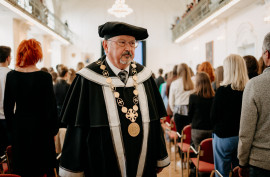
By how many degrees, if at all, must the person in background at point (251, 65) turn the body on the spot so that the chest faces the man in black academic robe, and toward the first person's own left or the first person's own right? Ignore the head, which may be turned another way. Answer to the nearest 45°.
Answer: approximately 135° to the first person's own left

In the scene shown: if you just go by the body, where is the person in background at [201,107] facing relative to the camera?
away from the camera

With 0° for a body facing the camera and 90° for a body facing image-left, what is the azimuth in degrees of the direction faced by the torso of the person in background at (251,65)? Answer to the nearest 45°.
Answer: approximately 180°

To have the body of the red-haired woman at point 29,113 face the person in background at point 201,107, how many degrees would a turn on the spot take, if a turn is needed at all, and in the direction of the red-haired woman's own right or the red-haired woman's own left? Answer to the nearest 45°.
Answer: approximately 90° to the red-haired woman's own right

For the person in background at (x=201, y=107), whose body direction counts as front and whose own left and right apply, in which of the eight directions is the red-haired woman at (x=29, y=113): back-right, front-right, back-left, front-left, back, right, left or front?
back-left

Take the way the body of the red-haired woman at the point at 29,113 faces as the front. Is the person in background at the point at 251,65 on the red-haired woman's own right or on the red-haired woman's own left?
on the red-haired woman's own right

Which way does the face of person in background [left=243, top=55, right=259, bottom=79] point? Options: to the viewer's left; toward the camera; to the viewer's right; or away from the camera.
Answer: away from the camera

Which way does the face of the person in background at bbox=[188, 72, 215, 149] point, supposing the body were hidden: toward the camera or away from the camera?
away from the camera

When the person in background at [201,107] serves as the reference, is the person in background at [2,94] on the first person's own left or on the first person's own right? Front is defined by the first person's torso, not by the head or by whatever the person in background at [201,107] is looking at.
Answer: on the first person's own left

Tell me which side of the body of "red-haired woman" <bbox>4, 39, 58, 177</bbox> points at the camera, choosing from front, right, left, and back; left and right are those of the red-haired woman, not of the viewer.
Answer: back

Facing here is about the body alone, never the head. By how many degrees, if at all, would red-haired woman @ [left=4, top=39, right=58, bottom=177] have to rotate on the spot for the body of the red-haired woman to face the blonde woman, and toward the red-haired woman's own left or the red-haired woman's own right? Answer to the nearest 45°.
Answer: approximately 90° to the red-haired woman's own right

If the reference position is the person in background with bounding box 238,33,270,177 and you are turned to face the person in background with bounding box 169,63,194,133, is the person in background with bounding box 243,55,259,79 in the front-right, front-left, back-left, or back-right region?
front-right

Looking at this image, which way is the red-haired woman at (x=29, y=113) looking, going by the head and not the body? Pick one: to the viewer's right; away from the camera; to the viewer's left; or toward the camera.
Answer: away from the camera
